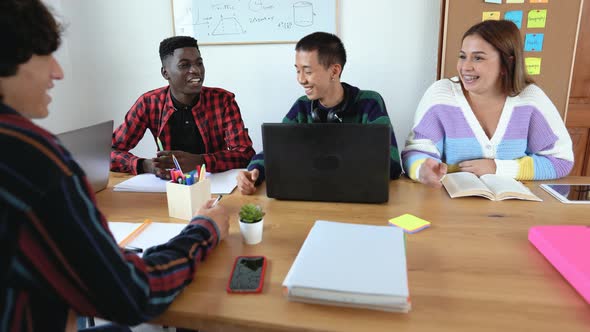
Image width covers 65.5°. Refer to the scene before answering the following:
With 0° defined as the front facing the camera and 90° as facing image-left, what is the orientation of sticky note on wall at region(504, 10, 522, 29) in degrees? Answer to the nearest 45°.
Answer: approximately 0°

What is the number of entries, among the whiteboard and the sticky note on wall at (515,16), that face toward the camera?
2

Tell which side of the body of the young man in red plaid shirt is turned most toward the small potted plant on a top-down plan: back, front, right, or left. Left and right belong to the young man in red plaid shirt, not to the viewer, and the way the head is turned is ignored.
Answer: front

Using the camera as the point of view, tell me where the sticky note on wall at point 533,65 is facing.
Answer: facing the viewer

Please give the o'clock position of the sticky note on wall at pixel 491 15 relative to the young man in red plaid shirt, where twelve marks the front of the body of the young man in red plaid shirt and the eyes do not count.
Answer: The sticky note on wall is roughly at 9 o'clock from the young man in red plaid shirt.

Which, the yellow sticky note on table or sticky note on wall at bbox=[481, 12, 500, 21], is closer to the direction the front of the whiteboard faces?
the yellow sticky note on table

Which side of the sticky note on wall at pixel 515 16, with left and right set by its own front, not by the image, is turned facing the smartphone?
front

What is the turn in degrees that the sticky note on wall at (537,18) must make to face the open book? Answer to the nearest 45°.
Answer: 0° — it already faces it

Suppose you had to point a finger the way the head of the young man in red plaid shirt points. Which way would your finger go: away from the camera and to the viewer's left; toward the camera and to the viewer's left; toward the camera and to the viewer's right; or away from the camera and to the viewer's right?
toward the camera and to the viewer's right

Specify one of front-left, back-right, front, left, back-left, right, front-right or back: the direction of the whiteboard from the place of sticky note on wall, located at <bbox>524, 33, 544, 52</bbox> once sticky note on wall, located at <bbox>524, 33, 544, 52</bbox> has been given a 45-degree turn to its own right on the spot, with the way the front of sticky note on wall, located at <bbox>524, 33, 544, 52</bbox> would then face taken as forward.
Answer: front-right

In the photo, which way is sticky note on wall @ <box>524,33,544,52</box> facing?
toward the camera

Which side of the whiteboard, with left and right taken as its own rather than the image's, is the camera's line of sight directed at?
front
